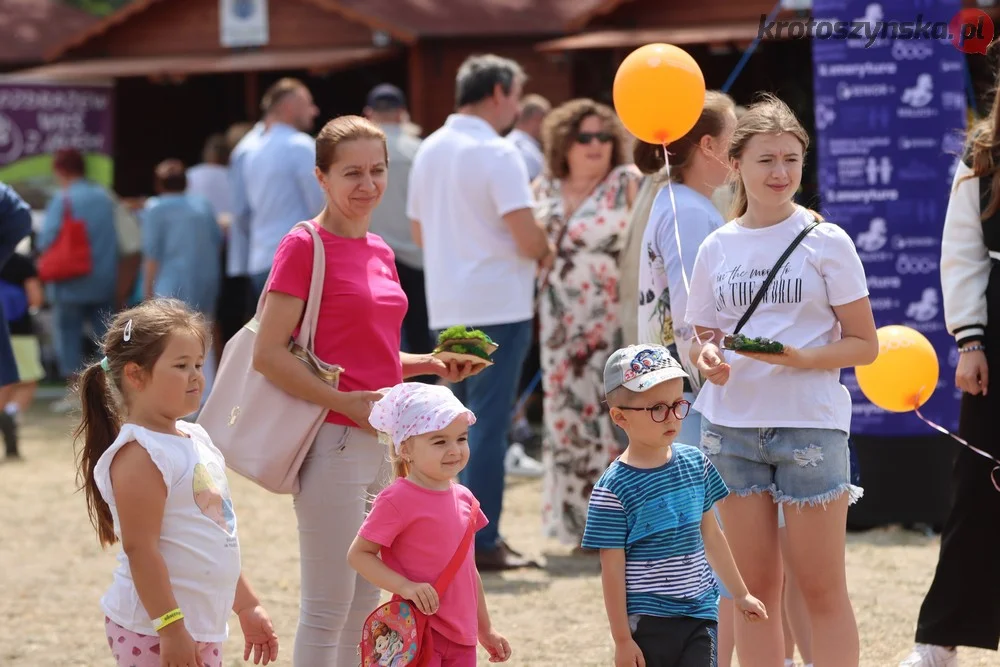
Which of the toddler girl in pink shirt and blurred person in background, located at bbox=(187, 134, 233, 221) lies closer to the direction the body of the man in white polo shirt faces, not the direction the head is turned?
the blurred person in background

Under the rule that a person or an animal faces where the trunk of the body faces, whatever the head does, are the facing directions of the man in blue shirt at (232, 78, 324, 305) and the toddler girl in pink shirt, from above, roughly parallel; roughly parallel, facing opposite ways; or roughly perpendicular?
roughly perpendicular

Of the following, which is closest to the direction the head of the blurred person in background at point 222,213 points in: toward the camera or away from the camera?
away from the camera

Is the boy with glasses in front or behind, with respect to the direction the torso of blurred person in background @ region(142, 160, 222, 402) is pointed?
behind

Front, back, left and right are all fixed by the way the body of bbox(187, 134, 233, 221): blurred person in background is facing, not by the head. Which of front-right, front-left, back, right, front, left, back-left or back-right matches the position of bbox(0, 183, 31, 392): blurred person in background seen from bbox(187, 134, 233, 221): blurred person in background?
back

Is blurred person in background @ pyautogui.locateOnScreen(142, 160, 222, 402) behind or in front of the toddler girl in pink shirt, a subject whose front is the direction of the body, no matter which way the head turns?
behind
